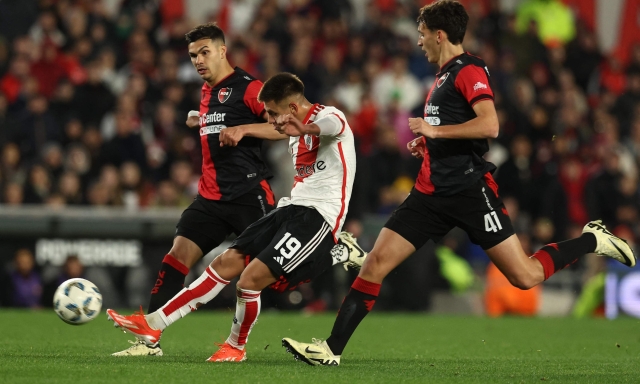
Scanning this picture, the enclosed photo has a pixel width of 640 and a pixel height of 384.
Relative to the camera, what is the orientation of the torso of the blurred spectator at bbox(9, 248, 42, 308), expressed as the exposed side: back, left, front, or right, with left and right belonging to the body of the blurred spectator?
front

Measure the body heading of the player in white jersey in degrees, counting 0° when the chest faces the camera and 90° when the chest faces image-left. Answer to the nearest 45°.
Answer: approximately 45°

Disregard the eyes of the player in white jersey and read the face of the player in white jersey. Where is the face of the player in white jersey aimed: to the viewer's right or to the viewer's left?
to the viewer's left

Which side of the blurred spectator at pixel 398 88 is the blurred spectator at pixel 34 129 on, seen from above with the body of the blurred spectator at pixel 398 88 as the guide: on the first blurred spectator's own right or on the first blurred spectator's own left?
on the first blurred spectator's own right

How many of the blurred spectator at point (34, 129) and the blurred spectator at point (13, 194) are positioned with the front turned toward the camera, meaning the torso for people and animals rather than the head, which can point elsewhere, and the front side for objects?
2

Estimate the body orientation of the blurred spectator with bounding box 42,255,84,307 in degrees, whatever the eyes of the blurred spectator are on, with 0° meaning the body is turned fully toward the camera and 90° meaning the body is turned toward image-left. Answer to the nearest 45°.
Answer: approximately 0°

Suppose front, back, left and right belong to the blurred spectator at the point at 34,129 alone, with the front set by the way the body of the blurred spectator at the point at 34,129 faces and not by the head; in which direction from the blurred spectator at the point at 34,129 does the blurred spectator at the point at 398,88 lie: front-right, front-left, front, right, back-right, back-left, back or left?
left

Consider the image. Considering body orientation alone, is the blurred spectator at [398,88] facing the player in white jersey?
yes
